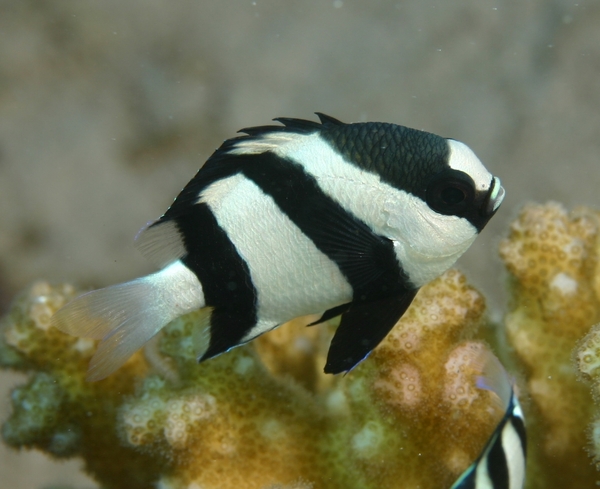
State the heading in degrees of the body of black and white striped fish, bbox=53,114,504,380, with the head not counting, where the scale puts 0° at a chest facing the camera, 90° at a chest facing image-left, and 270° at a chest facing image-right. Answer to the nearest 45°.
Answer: approximately 270°
